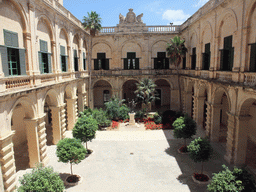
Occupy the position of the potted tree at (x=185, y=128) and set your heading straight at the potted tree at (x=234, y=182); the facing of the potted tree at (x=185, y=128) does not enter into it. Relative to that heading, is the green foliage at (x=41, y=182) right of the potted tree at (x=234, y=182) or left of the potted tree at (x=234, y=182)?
right

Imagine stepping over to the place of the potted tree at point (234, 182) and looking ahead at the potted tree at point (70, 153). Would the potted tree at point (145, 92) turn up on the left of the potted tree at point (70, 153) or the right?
right
